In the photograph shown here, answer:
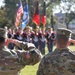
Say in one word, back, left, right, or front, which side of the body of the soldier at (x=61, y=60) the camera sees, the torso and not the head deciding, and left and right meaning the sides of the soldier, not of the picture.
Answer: back

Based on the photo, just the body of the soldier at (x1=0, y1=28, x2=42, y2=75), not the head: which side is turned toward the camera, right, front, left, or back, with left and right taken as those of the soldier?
back

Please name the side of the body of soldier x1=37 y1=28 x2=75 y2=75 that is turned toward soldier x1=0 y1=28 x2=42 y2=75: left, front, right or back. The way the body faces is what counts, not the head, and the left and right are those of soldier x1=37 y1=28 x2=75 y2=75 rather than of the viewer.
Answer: left

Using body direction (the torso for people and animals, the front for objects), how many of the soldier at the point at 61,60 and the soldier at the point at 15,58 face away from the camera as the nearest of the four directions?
2

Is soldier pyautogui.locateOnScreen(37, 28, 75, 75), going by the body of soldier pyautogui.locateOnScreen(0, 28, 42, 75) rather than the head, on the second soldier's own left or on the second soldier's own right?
on the second soldier's own right
